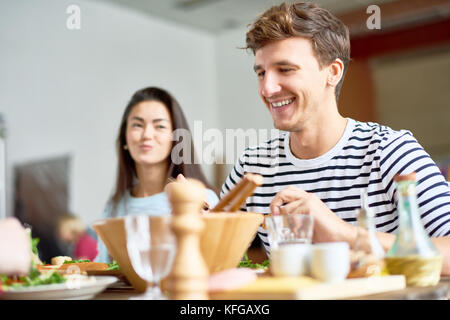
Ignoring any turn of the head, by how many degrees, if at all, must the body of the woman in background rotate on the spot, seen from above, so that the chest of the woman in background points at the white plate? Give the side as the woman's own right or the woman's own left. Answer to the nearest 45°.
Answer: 0° — they already face it

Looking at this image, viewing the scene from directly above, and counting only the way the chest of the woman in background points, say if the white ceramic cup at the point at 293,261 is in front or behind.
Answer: in front

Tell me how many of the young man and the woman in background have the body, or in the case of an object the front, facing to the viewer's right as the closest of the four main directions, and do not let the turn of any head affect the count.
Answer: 0

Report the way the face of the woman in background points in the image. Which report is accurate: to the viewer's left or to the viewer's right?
to the viewer's right

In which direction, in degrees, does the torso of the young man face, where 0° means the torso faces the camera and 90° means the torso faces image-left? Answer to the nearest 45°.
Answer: approximately 45°

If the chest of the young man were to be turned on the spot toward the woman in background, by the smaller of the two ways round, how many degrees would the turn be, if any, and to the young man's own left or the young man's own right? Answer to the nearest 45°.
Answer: approximately 90° to the young man's own right

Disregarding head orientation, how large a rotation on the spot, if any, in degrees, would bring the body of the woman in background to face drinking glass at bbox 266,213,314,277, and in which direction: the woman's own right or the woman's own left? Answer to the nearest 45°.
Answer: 0° — they already face it

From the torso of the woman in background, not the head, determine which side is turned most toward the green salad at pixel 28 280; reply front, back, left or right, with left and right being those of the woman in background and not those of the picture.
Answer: front

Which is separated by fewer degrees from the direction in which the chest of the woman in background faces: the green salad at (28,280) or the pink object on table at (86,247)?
the green salad

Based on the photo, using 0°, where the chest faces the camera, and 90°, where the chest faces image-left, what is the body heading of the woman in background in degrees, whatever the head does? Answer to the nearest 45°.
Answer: approximately 0°

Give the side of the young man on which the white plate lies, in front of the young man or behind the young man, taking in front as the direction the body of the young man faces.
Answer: in front

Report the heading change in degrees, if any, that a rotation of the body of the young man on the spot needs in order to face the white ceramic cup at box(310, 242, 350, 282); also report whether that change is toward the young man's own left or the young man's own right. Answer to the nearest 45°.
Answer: approximately 45° to the young man's own left

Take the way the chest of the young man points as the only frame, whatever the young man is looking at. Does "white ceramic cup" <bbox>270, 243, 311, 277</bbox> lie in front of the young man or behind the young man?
in front
